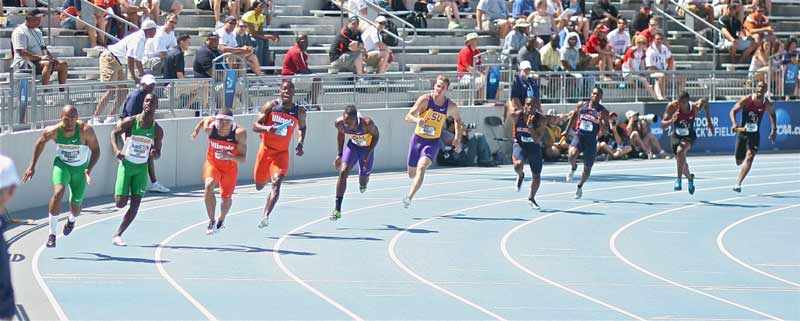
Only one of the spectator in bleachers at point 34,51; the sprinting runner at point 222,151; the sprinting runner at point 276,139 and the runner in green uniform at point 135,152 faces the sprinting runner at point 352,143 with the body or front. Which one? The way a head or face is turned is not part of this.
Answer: the spectator in bleachers

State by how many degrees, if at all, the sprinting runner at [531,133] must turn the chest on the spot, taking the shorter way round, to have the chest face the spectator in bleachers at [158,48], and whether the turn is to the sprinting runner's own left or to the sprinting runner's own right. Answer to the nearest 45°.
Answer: approximately 90° to the sprinting runner's own right

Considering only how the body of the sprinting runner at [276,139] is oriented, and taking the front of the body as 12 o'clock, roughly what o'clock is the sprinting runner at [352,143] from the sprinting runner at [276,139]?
the sprinting runner at [352,143] is roughly at 8 o'clock from the sprinting runner at [276,139].

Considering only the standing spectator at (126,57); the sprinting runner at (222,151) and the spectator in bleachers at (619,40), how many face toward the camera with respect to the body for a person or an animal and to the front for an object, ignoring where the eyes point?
2

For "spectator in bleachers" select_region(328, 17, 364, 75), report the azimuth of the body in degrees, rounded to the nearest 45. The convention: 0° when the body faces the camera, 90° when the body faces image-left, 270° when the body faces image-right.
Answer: approximately 315°

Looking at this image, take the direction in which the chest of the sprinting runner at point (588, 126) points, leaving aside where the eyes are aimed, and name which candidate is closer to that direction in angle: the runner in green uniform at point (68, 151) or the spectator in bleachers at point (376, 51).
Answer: the runner in green uniform

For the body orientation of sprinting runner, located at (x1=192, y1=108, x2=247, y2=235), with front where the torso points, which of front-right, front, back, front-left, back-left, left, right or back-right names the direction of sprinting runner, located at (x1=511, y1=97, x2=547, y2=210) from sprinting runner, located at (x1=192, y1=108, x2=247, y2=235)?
back-left

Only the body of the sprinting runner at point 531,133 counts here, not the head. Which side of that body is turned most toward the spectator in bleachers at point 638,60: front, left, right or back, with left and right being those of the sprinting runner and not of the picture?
back

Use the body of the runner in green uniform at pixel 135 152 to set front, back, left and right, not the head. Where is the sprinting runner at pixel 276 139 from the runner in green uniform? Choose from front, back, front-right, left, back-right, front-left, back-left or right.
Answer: back-left
